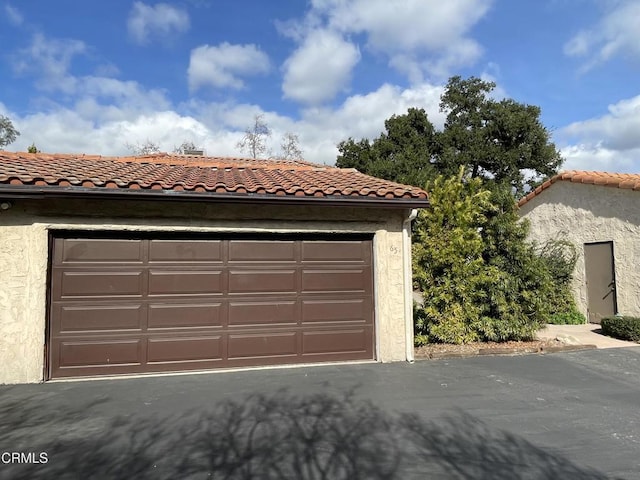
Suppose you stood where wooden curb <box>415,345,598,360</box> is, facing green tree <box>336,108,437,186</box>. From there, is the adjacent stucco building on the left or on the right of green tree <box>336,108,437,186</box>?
right

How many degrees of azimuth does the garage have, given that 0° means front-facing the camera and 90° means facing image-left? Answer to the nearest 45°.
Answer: approximately 0°

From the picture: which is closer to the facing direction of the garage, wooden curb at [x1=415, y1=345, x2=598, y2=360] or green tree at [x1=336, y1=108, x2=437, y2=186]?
the wooden curb

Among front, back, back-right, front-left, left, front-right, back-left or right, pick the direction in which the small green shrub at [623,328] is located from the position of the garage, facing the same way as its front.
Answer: left

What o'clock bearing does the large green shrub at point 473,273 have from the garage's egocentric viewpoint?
The large green shrub is roughly at 9 o'clock from the garage.

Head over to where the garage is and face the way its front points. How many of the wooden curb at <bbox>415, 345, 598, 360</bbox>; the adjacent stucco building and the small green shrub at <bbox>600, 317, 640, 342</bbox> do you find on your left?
3

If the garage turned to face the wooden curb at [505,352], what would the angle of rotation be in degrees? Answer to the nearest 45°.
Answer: approximately 90° to its left

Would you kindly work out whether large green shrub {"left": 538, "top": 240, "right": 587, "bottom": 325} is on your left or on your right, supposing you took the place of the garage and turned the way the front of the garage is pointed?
on your left

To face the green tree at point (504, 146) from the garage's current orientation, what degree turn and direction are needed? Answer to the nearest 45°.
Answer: approximately 135° to its left

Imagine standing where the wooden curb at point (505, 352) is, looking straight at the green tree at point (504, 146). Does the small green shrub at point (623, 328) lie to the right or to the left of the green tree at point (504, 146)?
right

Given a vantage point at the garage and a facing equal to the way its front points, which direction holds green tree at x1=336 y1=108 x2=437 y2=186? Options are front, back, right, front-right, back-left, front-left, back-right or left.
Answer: back-left
